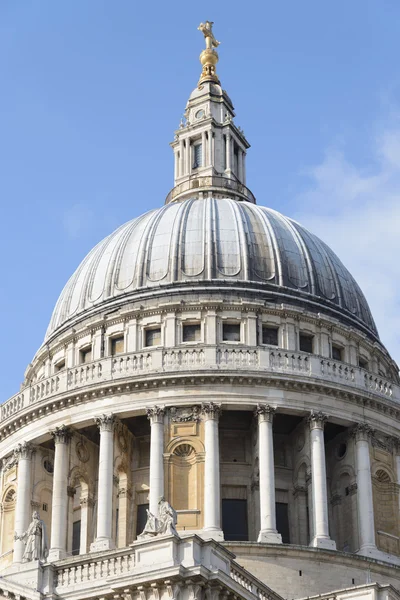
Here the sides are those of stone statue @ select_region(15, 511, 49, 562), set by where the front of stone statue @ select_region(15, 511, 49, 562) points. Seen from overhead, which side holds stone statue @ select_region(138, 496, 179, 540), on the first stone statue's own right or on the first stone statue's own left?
on the first stone statue's own left

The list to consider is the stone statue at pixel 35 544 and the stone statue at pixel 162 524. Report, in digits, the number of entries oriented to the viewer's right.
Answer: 0

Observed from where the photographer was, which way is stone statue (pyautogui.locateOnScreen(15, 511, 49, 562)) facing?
facing the viewer and to the left of the viewer

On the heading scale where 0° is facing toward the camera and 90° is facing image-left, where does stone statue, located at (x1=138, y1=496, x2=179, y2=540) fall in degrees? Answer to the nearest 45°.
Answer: approximately 45°

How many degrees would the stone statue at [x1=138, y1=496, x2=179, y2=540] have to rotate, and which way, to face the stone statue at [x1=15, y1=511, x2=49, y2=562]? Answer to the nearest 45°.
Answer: approximately 90° to its right
